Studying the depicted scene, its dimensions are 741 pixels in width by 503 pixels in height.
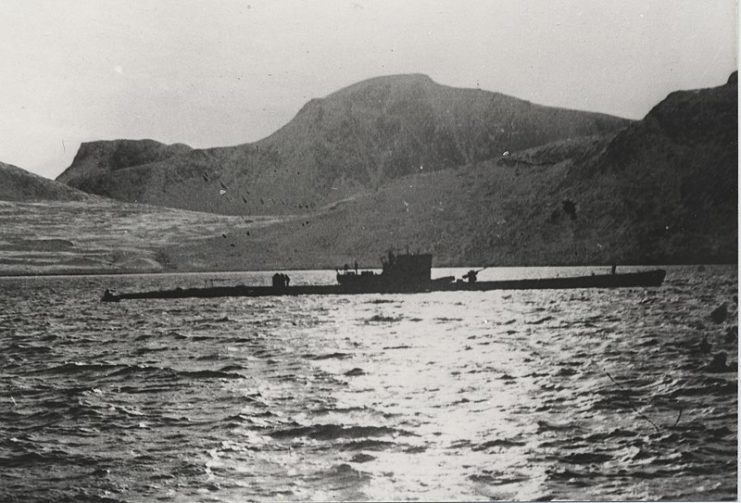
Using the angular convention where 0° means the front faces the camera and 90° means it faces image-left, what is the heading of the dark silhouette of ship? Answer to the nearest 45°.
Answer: approximately 270°
